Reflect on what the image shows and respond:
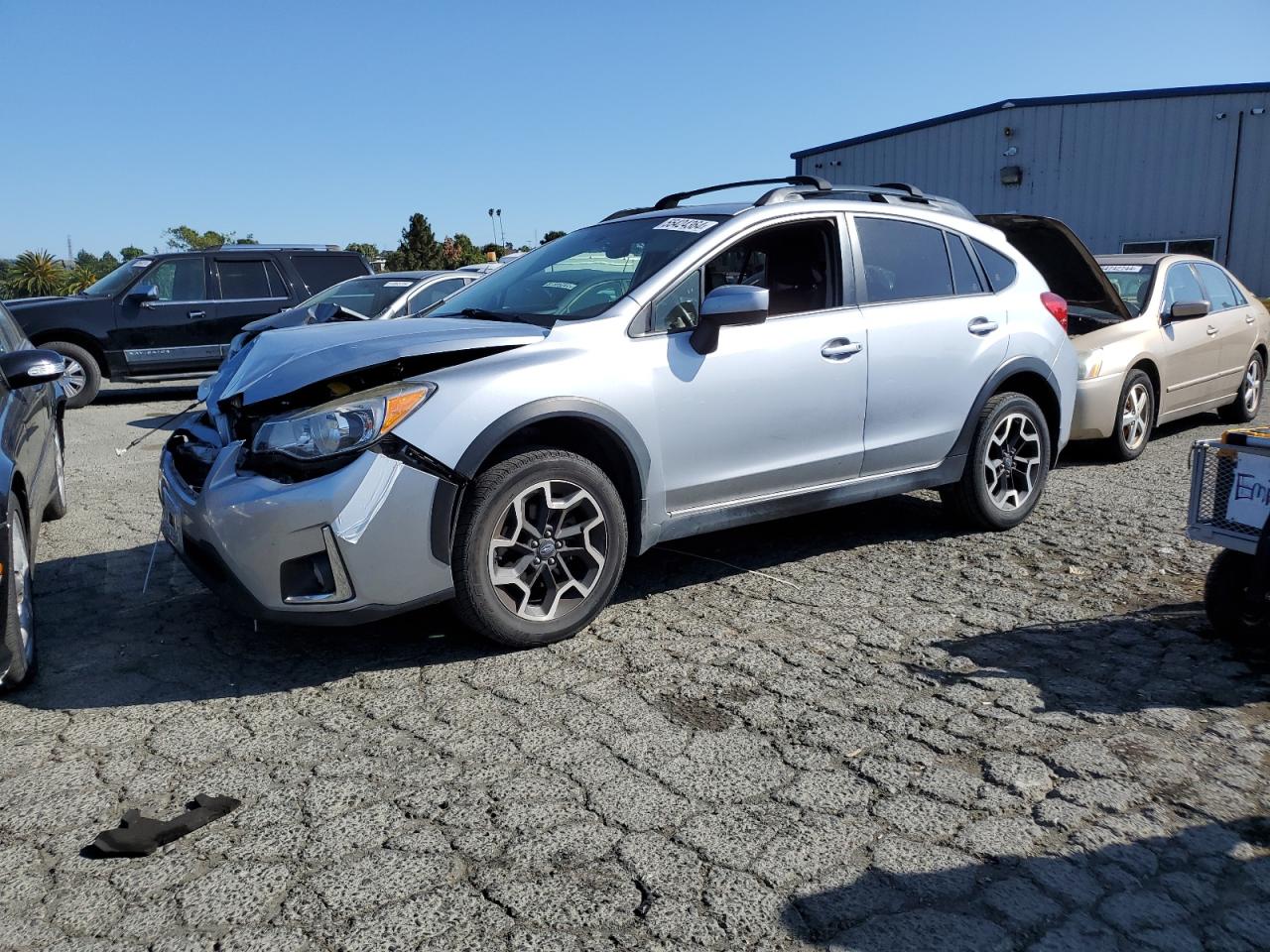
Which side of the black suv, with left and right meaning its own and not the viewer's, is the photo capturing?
left

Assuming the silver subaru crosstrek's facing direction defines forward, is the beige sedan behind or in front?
behind

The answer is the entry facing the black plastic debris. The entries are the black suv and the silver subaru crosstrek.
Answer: the silver subaru crosstrek

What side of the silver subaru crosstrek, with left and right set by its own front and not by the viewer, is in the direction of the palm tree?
right

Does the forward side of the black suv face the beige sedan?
no

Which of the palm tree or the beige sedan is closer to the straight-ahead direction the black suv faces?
the palm tree

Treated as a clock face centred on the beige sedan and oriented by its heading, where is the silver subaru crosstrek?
The silver subaru crosstrek is roughly at 11 o'clock from the beige sedan.

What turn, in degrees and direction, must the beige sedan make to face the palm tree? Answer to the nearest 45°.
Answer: approximately 90° to its right

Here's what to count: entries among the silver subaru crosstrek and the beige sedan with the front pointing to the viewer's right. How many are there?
0

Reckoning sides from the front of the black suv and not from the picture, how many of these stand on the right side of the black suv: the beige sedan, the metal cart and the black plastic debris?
0

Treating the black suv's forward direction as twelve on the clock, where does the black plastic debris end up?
The black plastic debris is roughly at 9 o'clock from the black suv.

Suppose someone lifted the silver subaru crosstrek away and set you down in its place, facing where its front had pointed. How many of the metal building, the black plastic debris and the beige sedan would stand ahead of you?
1

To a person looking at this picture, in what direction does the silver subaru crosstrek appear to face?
facing the viewer and to the left of the viewer

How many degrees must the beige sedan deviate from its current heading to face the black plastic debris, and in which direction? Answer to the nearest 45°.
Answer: approximately 45° to its left

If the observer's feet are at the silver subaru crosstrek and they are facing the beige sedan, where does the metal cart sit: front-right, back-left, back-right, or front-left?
front-right

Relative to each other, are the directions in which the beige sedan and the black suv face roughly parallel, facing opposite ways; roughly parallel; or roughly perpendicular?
roughly parallel

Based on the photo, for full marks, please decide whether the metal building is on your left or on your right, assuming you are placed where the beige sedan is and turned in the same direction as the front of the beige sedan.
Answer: on your right

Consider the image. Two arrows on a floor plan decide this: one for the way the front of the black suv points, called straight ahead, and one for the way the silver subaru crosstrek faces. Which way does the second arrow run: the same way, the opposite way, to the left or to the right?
the same way

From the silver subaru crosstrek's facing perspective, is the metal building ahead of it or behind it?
behind

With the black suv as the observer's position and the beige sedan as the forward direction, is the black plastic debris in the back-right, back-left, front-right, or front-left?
front-right
